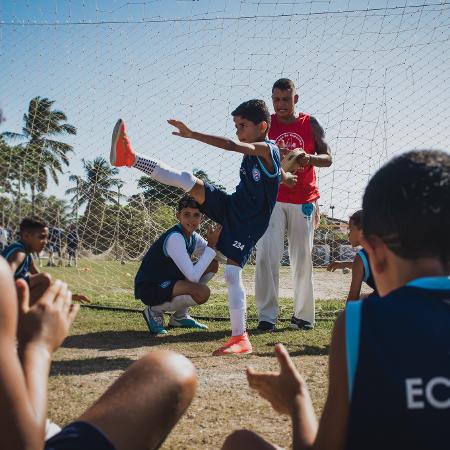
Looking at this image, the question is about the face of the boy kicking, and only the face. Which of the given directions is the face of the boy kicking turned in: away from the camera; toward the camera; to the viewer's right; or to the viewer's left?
to the viewer's left

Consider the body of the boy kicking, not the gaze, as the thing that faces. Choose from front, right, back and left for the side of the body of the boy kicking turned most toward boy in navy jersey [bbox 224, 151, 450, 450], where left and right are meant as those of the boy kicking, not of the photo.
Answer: left

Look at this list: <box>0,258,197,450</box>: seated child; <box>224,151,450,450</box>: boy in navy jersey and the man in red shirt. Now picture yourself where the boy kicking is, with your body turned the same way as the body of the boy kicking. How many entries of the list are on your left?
2

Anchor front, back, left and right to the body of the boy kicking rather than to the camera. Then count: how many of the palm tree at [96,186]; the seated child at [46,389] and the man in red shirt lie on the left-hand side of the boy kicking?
1

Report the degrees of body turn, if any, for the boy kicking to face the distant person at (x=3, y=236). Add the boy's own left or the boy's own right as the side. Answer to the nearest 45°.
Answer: approximately 45° to the boy's own right

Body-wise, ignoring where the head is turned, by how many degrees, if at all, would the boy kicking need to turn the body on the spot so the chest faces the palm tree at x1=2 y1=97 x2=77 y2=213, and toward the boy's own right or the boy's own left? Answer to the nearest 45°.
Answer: approximately 45° to the boy's own right

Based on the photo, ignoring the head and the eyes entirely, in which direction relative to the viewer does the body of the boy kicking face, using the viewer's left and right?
facing to the left of the viewer

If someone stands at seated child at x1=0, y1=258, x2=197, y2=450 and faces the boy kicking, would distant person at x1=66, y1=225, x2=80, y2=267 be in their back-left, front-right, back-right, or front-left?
front-left
